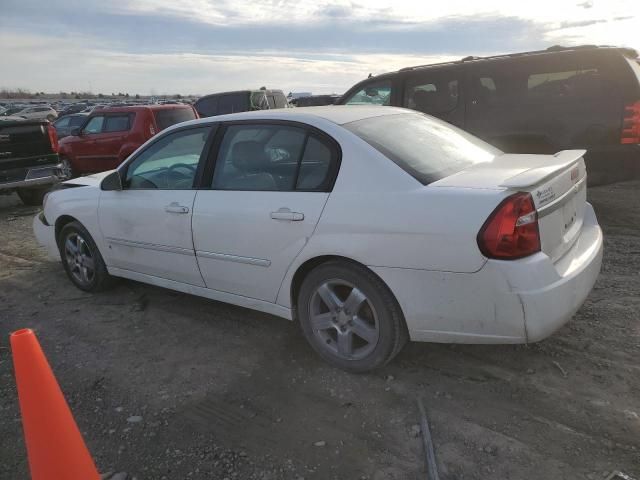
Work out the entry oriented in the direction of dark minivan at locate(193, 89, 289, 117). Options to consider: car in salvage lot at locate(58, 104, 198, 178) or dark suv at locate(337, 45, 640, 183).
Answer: dark suv at locate(337, 45, 640, 183)

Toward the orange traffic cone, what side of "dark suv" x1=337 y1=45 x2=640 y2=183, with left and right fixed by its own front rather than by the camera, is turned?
left

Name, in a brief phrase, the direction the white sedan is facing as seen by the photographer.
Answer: facing away from the viewer and to the left of the viewer

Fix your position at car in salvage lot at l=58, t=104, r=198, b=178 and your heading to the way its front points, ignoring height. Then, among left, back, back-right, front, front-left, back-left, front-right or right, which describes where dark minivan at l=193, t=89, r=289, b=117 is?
right

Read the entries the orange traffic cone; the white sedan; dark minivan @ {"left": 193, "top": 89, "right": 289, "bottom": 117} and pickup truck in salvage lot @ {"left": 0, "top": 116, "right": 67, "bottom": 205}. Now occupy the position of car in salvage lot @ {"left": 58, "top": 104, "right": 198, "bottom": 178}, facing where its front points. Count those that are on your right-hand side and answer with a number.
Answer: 1

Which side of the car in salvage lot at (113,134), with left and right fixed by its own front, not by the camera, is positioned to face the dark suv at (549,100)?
back

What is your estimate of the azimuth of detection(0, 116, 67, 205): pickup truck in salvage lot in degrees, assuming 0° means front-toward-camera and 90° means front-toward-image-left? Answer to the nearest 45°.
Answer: approximately 135°

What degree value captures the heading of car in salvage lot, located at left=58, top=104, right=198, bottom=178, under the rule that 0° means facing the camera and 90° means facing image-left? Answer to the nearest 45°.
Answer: approximately 135°

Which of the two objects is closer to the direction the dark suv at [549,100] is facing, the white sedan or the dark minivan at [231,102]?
the dark minivan

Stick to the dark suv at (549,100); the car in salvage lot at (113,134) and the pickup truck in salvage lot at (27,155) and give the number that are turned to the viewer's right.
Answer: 0

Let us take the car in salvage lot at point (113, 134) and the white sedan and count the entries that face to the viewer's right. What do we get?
0

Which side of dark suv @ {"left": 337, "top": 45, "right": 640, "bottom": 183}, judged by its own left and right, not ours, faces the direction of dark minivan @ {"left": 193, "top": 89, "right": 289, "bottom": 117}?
front

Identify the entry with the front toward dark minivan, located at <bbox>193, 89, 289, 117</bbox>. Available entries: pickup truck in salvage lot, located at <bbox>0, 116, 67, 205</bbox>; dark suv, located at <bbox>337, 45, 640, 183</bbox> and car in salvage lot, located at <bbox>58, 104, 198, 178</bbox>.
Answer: dark suv, located at <bbox>337, 45, 640, 183</bbox>
